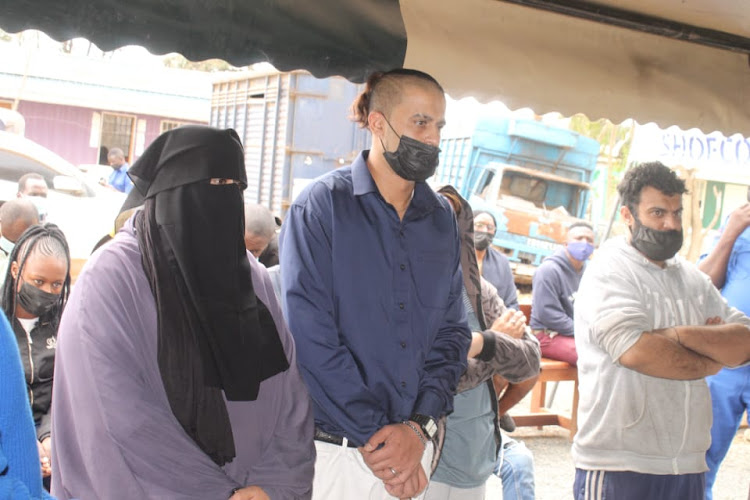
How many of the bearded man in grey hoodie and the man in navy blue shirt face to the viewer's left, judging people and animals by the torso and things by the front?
0

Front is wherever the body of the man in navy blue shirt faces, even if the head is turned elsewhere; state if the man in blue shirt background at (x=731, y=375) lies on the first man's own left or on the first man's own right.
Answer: on the first man's own left

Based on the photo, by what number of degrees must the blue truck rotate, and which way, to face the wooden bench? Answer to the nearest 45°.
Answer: approximately 45° to its right

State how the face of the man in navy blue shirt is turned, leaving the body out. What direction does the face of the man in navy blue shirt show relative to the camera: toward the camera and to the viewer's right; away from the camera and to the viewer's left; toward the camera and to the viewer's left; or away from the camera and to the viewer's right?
toward the camera and to the viewer's right

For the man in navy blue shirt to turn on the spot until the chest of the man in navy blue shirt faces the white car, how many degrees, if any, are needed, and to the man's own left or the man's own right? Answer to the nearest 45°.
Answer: approximately 180°

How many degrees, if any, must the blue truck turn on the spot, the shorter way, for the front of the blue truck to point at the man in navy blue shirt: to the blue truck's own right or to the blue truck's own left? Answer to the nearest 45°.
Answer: approximately 45° to the blue truck's own right

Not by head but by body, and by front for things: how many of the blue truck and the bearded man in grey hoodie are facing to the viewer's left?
0

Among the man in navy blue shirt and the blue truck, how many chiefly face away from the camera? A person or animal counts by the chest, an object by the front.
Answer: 0

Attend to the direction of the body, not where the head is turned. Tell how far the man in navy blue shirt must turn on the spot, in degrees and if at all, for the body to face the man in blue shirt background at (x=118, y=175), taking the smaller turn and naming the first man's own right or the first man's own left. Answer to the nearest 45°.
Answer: approximately 180°

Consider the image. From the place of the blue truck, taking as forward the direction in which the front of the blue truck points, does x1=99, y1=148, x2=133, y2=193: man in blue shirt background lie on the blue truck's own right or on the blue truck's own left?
on the blue truck's own right

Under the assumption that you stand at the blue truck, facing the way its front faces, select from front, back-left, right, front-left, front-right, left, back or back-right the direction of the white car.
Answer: right

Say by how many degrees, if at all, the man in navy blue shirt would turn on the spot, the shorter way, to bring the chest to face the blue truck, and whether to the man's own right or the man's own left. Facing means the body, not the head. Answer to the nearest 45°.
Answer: approximately 135° to the man's own left
